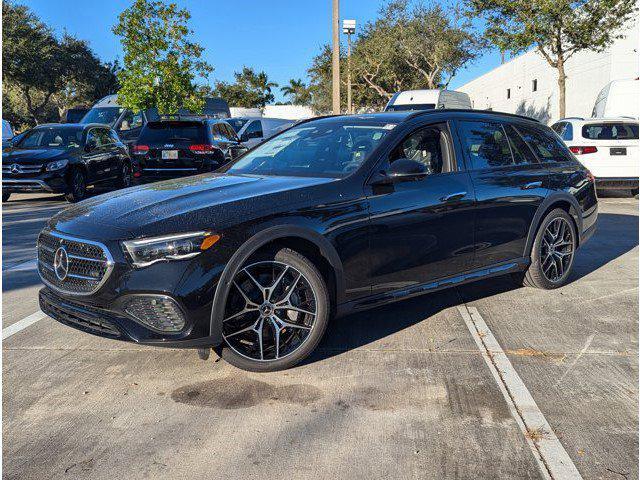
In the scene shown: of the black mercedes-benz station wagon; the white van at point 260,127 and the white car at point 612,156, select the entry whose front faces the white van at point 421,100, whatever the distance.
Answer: the white car

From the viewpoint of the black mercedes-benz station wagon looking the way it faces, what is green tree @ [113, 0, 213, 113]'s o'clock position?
The green tree is roughly at 4 o'clock from the black mercedes-benz station wagon.

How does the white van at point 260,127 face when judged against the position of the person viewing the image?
facing the viewer and to the left of the viewer

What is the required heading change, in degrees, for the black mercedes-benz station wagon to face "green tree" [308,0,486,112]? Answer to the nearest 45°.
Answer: approximately 135° to its right

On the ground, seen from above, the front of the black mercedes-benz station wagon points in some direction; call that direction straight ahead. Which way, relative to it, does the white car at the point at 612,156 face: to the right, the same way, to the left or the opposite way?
to the right

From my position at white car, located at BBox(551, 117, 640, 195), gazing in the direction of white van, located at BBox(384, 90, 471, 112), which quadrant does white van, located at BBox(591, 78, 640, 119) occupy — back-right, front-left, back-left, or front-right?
front-right

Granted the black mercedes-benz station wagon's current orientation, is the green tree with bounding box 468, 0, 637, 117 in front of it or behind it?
behind

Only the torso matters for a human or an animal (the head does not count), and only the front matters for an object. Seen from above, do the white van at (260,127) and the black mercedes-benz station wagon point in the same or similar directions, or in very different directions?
same or similar directions

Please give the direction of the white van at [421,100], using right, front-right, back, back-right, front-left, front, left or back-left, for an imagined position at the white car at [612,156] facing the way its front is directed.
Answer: front

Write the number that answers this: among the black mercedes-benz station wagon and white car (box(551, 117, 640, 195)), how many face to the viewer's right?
0

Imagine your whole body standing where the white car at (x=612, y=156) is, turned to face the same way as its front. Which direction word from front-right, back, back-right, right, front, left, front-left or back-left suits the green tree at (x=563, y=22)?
front-right

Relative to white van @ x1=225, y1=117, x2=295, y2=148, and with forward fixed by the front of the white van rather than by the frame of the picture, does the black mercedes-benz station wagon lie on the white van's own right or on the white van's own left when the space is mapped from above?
on the white van's own left

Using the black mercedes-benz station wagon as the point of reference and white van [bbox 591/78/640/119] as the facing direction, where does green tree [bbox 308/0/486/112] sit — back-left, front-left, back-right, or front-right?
front-left

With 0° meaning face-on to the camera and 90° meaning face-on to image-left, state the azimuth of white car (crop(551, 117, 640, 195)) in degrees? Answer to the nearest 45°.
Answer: approximately 135°
